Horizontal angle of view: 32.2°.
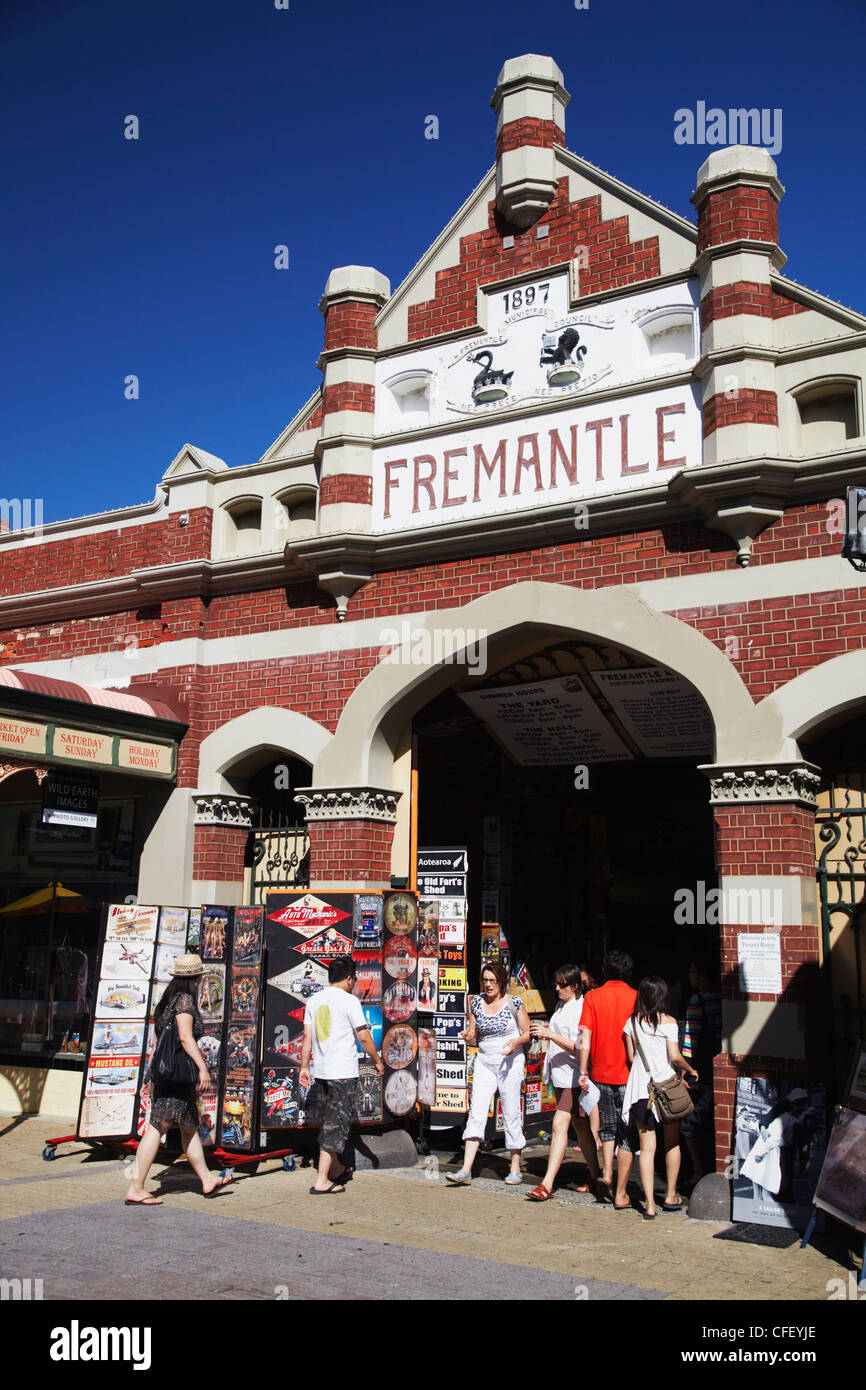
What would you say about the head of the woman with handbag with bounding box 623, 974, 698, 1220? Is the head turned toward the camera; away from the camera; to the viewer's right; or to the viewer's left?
away from the camera

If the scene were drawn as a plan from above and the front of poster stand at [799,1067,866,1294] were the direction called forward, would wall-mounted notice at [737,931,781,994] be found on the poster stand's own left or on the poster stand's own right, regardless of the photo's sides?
on the poster stand's own right

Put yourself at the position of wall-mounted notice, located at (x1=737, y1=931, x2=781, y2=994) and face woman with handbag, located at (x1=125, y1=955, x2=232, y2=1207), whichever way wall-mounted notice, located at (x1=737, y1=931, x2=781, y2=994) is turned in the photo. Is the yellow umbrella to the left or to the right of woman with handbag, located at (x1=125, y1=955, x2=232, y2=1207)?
right

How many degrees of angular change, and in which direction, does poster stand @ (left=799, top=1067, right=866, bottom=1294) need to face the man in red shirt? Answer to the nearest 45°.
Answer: approximately 90° to its right

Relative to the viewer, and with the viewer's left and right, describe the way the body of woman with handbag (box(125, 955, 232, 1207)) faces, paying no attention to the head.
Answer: facing to the right of the viewer

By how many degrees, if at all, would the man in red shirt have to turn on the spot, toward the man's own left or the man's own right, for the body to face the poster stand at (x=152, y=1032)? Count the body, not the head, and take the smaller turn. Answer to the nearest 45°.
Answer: approximately 90° to the man's own left

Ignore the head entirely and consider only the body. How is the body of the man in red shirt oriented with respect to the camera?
away from the camera

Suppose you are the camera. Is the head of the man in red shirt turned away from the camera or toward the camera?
away from the camera

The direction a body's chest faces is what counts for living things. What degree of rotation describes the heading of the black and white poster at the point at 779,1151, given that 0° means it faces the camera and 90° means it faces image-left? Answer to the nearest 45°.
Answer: approximately 0°

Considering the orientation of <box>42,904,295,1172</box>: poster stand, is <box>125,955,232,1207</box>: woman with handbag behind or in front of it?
in front

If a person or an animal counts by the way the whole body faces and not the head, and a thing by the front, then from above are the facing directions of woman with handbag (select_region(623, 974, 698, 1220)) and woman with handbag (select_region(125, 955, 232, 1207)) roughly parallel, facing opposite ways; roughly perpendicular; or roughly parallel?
roughly perpendicular
